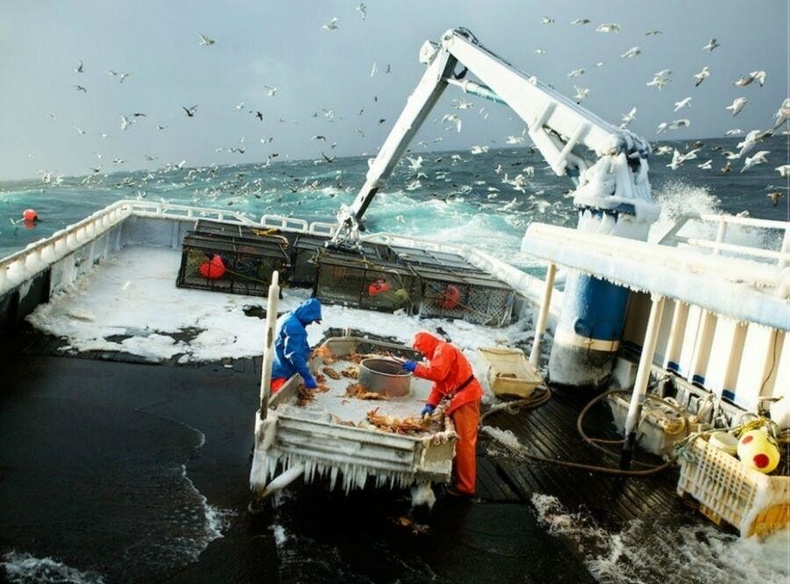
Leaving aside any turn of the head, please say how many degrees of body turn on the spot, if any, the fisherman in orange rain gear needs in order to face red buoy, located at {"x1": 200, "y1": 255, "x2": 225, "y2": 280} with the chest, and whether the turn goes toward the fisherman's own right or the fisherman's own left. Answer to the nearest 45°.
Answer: approximately 45° to the fisherman's own right

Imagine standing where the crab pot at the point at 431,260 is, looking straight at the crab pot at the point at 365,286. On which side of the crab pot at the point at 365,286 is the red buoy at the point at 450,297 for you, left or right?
left

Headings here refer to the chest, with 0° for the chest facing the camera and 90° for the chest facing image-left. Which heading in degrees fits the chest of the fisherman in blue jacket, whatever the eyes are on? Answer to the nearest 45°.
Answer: approximately 270°

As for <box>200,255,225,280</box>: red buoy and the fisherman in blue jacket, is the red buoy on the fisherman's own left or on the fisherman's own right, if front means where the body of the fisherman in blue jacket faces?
on the fisherman's own left

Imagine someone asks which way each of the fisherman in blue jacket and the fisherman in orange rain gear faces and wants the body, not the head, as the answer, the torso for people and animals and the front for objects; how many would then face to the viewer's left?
1

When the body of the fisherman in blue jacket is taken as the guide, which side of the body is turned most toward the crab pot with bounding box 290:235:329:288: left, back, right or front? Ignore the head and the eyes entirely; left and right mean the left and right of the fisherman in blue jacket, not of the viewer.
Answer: left

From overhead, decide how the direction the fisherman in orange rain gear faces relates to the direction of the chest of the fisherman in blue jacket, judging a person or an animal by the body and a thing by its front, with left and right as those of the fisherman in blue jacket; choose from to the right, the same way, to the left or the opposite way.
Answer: the opposite way

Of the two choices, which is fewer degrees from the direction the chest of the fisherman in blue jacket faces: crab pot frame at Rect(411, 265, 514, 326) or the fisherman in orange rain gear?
the fisherman in orange rain gear

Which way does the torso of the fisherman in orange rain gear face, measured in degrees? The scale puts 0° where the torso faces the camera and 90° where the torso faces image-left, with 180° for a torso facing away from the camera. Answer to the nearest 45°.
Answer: approximately 90°

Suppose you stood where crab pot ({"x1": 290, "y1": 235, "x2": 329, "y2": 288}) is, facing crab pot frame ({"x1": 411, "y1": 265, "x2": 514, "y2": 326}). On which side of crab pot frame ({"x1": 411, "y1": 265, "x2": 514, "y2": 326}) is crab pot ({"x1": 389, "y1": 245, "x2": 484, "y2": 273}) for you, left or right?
left

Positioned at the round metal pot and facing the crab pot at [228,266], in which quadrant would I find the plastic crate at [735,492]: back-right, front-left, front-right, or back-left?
back-right
